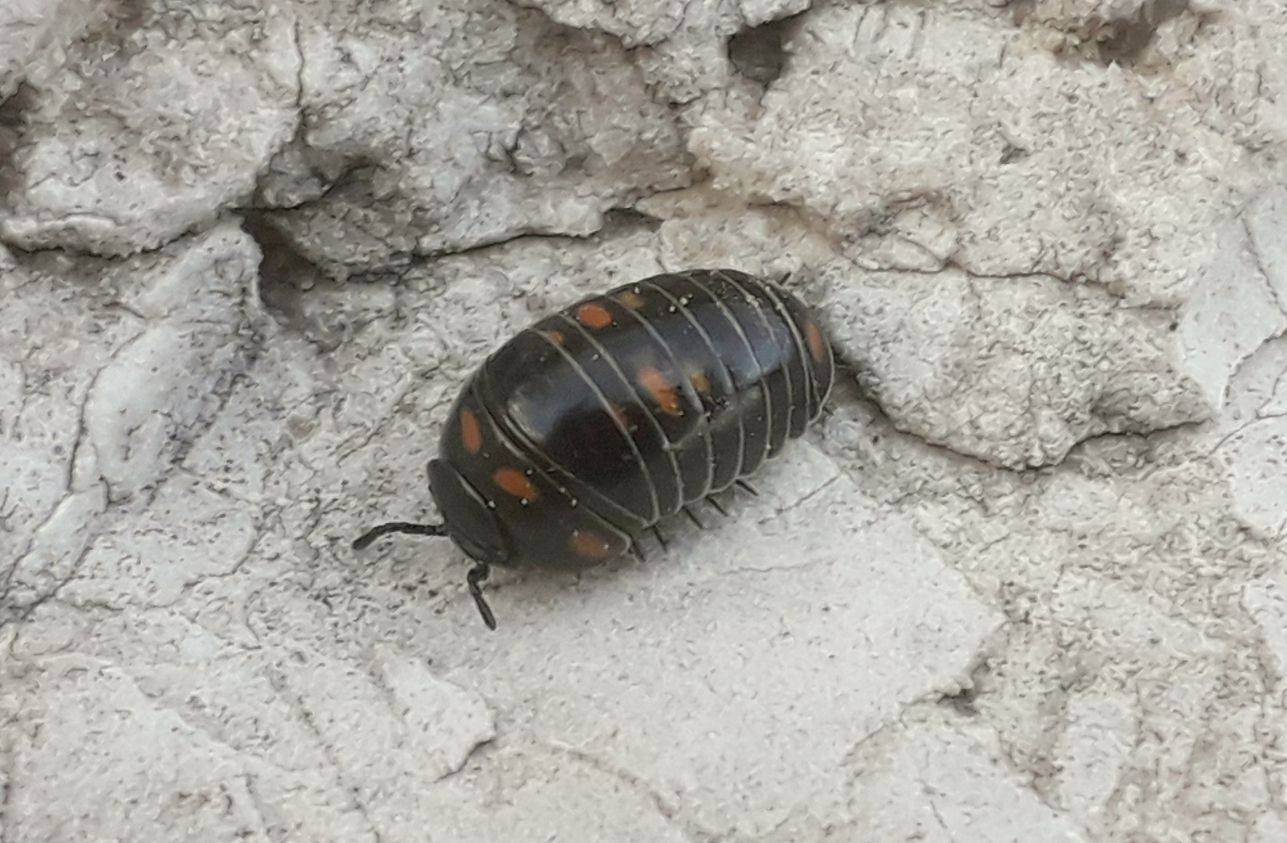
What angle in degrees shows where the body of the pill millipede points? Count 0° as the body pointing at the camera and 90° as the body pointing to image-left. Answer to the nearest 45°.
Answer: approximately 45°
